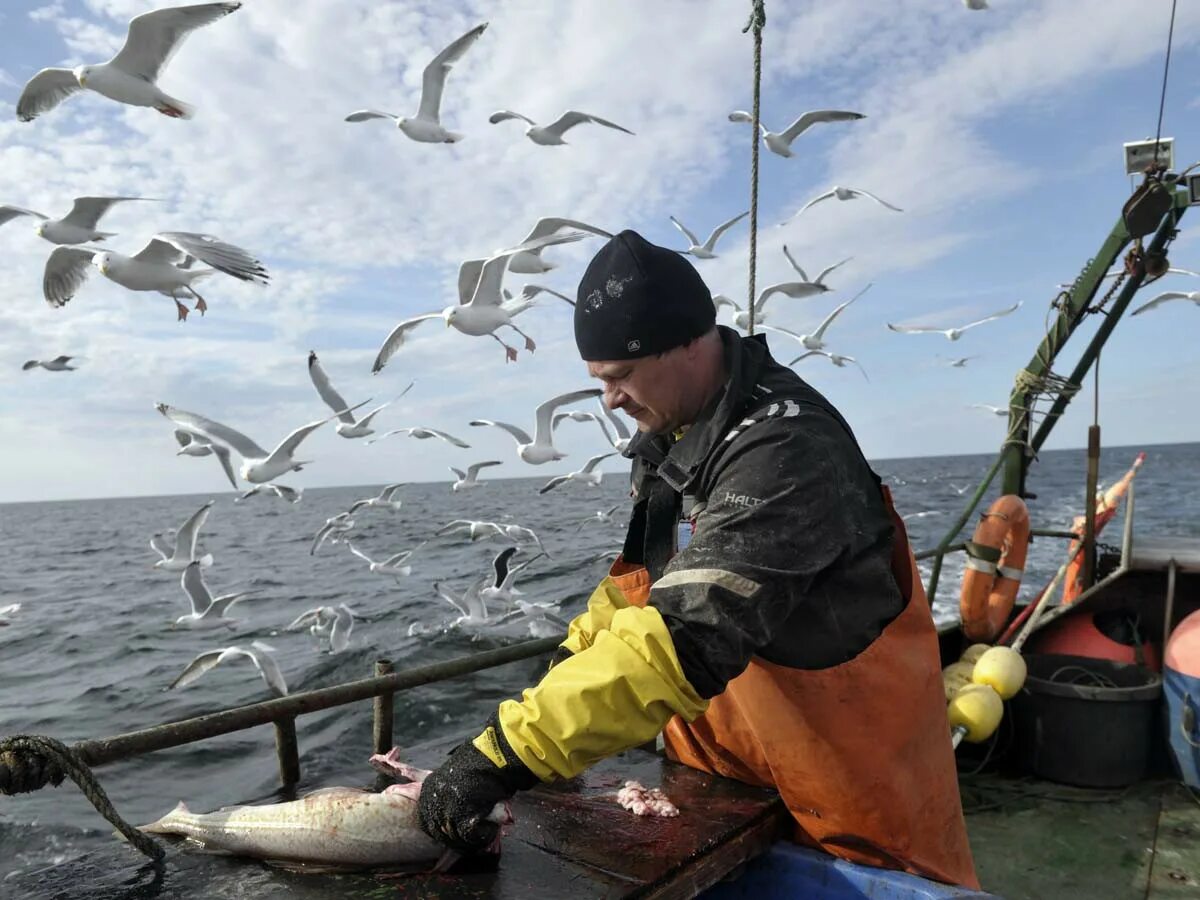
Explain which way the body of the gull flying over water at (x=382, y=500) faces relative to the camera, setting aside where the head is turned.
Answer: to the viewer's left

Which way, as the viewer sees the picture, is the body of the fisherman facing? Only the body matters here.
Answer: to the viewer's left

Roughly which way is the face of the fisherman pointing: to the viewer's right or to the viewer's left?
to the viewer's left

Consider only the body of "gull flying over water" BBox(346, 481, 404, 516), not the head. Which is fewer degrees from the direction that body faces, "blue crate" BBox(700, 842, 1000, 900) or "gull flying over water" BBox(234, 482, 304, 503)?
the gull flying over water
